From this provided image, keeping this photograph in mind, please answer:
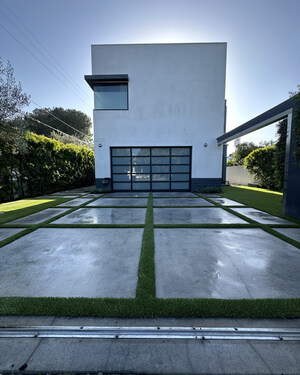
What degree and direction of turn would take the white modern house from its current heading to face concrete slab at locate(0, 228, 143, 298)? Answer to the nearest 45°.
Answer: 0° — it already faces it

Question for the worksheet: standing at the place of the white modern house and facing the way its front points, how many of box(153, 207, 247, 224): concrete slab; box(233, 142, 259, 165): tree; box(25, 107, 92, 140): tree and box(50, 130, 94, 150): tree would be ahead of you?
1

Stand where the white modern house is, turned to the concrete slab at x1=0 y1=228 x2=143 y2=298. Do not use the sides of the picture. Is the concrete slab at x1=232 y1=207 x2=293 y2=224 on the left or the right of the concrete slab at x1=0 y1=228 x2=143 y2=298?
left

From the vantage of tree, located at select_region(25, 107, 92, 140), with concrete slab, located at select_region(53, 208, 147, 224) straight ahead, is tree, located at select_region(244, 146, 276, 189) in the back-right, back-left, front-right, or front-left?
front-left

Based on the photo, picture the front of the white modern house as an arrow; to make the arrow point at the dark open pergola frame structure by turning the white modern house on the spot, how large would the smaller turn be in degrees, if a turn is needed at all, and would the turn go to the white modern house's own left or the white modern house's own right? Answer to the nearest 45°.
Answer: approximately 45° to the white modern house's own left

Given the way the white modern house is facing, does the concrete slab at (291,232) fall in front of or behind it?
in front

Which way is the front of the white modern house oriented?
toward the camera

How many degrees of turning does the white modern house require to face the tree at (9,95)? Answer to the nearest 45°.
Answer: approximately 45° to its right

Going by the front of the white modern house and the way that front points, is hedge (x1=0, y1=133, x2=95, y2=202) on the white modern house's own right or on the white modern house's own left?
on the white modern house's own right

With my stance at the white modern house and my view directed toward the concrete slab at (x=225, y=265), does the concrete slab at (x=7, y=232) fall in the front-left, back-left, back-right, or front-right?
front-right

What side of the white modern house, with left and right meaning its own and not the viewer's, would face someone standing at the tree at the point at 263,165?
left

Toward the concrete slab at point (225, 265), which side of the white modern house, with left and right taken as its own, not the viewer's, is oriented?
front

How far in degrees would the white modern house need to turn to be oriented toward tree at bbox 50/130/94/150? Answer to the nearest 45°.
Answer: approximately 135° to its right

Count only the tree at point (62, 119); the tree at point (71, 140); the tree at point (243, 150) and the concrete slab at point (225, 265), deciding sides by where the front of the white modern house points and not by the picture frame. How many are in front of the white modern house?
1
